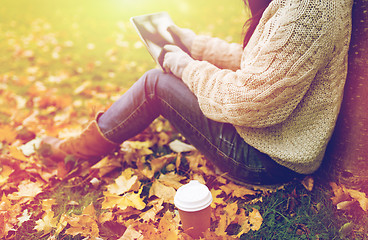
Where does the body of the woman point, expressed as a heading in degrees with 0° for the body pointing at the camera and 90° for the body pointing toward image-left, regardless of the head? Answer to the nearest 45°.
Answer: approximately 90°

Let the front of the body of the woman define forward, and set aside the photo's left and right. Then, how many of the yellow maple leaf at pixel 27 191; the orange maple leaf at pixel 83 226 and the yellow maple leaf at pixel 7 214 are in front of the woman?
3

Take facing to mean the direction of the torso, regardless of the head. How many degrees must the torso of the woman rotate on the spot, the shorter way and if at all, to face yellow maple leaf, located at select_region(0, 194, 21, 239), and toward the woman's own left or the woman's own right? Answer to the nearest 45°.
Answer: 0° — they already face it

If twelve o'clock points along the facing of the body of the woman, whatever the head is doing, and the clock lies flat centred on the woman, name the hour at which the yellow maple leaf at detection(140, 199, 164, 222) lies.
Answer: The yellow maple leaf is roughly at 10 o'clock from the woman.

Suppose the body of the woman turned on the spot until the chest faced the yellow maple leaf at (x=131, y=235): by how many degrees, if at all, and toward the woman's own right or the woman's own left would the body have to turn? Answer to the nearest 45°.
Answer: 0° — they already face it

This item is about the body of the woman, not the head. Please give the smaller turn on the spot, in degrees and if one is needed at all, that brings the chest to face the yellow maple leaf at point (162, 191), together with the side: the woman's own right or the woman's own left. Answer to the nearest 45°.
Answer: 0° — they already face it

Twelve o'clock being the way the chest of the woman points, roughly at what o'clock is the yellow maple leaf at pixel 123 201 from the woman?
The yellow maple leaf is roughly at 12 o'clock from the woman.

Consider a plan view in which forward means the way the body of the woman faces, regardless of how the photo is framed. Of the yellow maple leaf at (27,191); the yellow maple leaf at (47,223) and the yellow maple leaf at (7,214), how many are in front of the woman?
3
